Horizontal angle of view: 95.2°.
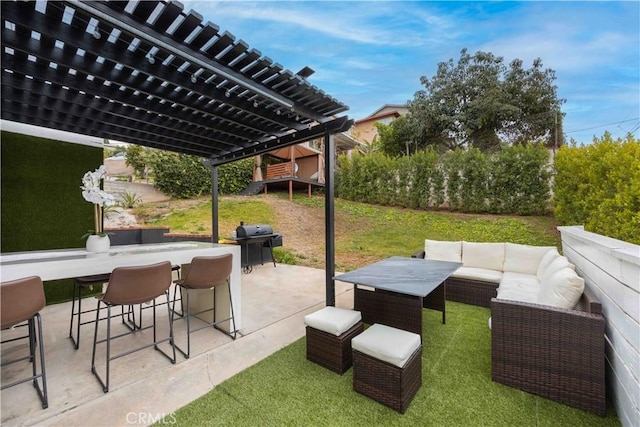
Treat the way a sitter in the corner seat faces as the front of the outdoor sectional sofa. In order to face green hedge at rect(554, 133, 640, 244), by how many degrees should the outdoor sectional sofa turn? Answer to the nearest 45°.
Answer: approximately 135° to its right

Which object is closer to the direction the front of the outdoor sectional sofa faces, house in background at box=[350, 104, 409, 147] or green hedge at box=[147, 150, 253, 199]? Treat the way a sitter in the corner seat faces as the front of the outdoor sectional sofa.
the green hedge

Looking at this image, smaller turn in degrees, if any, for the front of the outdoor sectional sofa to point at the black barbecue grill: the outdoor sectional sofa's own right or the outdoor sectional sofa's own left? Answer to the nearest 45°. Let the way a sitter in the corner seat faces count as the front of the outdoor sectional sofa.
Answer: approximately 45° to the outdoor sectional sofa's own right

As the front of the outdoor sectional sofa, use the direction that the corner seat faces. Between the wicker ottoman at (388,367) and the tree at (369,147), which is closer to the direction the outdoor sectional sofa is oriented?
the wicker ottoman

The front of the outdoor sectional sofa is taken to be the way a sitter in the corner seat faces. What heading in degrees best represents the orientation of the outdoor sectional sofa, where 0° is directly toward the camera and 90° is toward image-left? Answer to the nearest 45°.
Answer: approximately 45°

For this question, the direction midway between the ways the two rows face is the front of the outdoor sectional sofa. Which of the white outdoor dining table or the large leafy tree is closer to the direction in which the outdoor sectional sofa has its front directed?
the white outdoor dining table

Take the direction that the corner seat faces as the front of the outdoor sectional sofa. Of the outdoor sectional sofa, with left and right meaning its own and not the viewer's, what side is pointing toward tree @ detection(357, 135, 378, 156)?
right

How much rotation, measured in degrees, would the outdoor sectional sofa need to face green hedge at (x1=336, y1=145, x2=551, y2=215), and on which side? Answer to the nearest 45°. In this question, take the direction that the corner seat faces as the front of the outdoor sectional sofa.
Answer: approximately 135° to its right

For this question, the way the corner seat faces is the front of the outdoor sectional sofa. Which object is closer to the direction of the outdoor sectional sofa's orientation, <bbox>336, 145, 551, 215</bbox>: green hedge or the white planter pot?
the white planter pot

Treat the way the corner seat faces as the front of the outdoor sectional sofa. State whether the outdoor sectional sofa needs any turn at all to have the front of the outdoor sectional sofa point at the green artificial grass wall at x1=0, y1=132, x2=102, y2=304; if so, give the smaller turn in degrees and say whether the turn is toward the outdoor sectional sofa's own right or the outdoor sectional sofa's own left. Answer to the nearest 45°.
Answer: approximately 45° to the outdoor sectional sofa's own right

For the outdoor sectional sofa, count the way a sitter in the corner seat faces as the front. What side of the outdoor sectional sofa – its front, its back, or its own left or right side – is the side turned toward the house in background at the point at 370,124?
right
